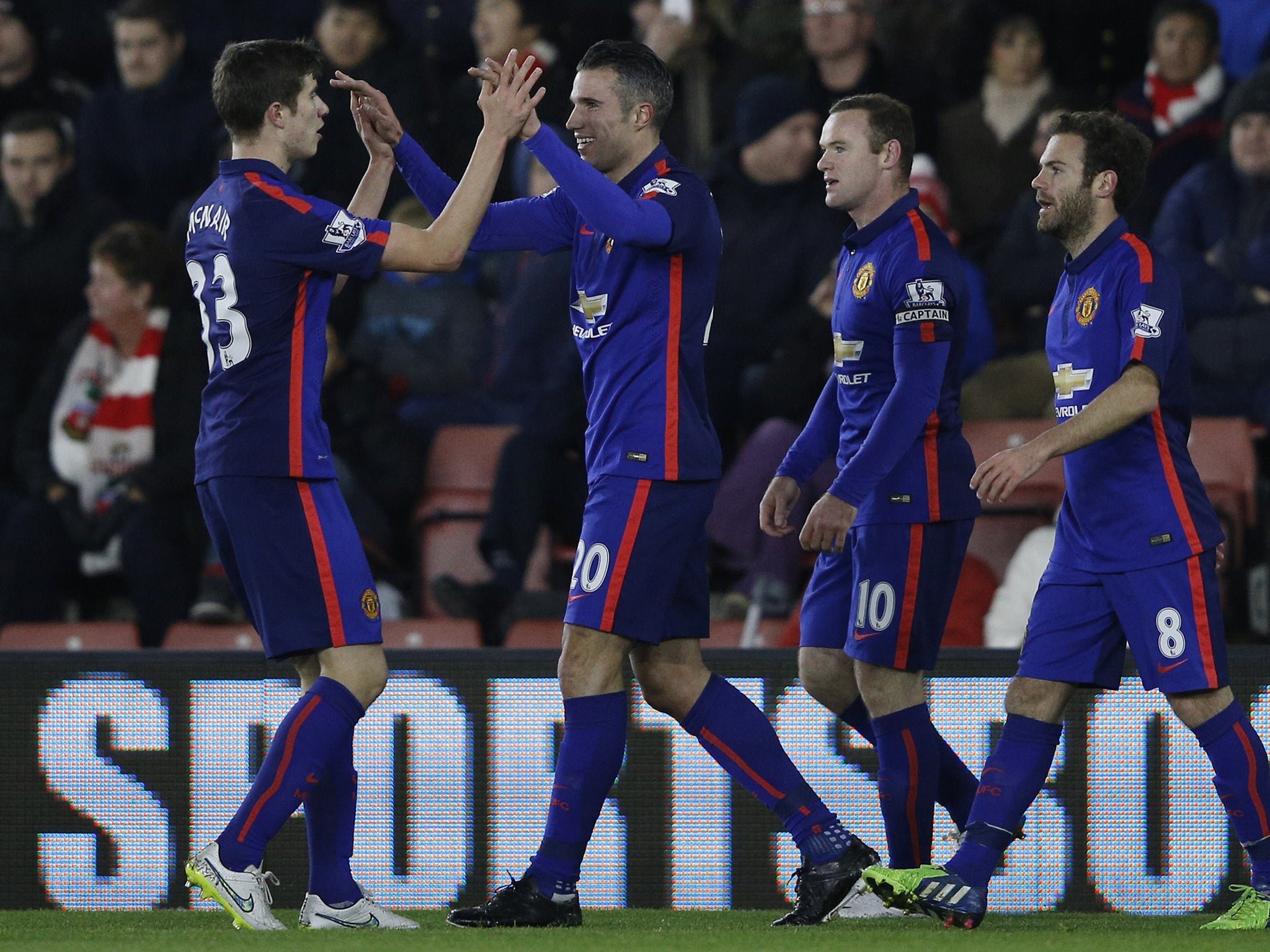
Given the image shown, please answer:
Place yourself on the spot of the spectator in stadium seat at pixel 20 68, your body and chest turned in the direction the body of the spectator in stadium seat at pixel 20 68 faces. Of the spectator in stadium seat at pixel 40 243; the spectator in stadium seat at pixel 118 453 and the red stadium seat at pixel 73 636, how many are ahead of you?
3

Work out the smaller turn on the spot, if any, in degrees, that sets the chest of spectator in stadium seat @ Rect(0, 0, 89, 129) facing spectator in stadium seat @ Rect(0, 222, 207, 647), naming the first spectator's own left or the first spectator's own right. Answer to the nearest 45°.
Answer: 0° — they already face them

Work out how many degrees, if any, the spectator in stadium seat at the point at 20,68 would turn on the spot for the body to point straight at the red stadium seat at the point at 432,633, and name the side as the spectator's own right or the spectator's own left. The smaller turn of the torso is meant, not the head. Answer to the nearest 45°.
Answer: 0° — they already face it

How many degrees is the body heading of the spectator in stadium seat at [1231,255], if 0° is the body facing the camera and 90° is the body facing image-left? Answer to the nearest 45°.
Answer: approximately 0°

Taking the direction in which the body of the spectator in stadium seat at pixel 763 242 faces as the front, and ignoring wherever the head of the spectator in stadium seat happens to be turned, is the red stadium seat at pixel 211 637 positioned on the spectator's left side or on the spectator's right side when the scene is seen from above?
on the spectator's right side

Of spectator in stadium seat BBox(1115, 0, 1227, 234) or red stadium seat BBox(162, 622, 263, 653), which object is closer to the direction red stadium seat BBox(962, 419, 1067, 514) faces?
the red stadium seat

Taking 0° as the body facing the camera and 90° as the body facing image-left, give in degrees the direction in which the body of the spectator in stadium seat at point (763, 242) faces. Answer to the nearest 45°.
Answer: approximately 315°

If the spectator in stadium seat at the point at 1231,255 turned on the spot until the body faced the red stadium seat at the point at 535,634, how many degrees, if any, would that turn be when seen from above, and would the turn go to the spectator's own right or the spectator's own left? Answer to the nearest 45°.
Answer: approximately 45° to the spectator's own right
